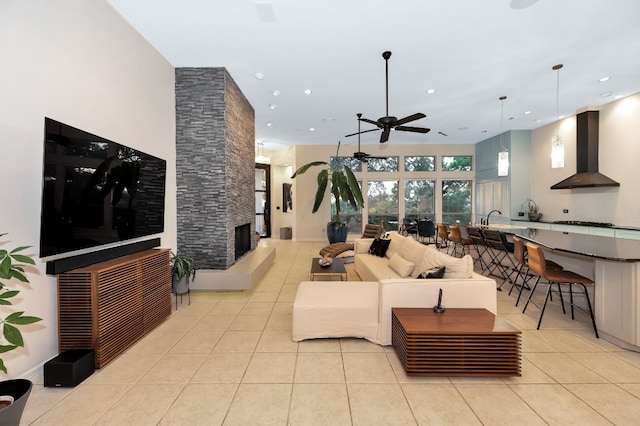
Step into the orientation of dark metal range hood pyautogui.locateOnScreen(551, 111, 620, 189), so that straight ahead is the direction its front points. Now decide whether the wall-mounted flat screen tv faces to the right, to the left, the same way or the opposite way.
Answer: the opposite way

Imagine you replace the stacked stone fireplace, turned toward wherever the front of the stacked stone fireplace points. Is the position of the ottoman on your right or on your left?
on your right

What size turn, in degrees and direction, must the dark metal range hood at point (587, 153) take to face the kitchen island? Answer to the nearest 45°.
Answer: approximately 45° to its left

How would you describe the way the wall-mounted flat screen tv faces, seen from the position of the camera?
facing the viewer and to the right of the viewer

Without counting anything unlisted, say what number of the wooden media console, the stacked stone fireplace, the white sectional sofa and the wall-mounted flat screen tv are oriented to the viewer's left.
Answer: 1

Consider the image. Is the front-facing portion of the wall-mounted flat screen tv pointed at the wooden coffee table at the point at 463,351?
yes

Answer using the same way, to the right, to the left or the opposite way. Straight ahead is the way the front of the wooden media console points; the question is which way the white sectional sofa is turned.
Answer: the opposite way

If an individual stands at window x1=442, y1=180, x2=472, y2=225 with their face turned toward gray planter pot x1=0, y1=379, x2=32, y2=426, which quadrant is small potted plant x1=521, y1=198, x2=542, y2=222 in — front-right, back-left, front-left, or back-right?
front-left

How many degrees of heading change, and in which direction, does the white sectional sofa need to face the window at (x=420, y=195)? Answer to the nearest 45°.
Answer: approximately 90° to its right

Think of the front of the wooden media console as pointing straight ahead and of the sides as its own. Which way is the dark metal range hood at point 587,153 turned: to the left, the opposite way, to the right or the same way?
the opposite way

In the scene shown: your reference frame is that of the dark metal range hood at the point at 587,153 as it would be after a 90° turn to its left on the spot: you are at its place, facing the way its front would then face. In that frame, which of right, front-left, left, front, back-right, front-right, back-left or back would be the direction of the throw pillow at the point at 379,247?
right

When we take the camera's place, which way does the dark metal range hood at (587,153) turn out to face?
facing the viewer and to the left of the viewer

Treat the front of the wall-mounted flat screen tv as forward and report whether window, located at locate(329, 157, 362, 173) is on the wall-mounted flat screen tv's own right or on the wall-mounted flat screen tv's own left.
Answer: on the wall-mounted flat screen tv's own left

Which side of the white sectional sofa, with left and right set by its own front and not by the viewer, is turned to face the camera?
left

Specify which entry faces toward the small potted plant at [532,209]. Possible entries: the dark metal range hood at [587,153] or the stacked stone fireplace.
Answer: the stacked stone fireplace

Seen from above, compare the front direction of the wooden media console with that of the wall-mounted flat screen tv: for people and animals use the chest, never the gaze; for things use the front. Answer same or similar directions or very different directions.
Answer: same or similar directions

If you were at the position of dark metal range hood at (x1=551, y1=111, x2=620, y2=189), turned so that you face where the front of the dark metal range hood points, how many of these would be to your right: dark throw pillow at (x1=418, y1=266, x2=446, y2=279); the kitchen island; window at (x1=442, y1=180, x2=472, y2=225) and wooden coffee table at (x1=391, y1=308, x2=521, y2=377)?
1

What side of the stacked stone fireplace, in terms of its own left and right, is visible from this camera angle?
right
